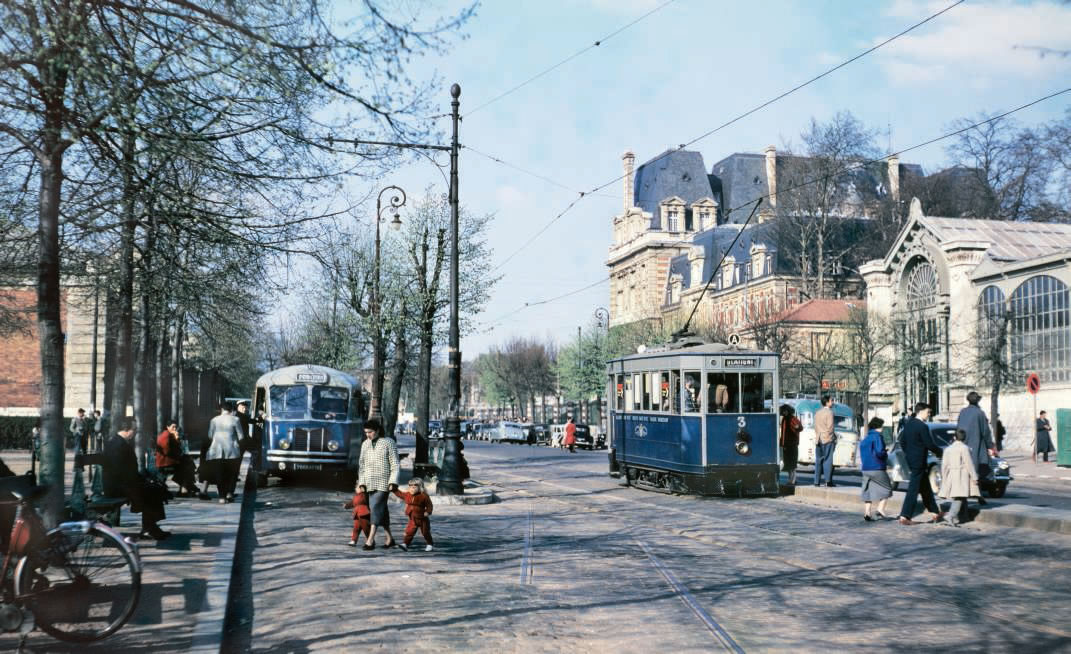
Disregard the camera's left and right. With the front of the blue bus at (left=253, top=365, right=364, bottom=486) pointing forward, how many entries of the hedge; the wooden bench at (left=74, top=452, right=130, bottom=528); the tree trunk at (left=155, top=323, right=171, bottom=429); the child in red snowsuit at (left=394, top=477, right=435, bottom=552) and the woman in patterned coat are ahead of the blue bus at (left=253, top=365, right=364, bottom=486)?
3

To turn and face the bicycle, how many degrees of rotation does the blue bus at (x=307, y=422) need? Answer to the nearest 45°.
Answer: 0° — it already faces it

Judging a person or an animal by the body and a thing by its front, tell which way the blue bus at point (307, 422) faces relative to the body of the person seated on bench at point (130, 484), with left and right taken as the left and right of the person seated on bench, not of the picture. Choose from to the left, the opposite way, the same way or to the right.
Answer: to the right

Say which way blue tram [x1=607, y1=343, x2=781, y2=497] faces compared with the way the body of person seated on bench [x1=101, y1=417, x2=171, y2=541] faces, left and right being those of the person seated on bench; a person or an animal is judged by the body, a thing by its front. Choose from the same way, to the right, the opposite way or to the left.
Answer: to the right

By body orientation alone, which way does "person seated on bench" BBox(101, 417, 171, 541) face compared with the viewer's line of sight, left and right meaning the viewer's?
facing to the right of the viewer

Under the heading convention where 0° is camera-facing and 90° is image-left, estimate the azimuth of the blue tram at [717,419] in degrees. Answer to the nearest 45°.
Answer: approximately 315°

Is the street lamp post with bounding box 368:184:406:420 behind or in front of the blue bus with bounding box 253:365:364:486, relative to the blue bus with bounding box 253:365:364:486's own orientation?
behind

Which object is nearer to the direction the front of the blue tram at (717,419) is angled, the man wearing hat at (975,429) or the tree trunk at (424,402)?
the man wearing hat

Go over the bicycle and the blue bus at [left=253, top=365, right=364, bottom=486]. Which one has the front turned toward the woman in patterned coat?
the blue bus
